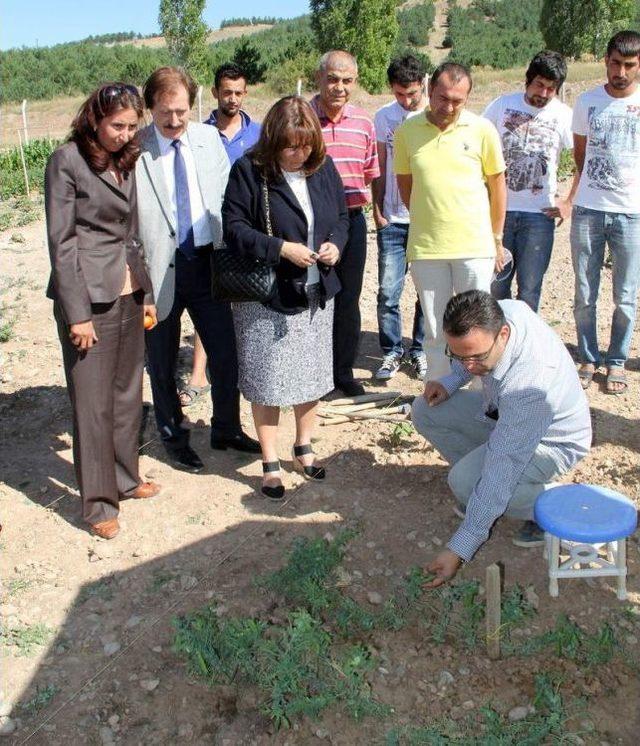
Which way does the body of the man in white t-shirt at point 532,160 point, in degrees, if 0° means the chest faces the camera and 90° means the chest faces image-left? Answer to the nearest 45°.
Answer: approximately 0°

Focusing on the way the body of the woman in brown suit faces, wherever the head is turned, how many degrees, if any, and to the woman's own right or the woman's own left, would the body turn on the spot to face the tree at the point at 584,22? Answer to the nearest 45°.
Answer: approximately 90° to the woman's own left

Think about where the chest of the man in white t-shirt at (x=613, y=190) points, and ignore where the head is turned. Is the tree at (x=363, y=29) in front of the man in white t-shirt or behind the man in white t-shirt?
behind

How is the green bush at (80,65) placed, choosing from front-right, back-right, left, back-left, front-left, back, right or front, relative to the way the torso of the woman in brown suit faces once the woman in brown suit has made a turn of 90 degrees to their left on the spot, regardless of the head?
front-left

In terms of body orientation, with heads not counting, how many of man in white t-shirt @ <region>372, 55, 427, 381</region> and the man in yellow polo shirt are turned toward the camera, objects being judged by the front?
2

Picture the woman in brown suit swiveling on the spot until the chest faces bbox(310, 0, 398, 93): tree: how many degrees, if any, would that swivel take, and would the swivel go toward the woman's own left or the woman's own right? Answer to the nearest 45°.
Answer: approximately 135° to the woman's own left

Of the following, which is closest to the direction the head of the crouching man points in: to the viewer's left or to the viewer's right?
to the viewer's left

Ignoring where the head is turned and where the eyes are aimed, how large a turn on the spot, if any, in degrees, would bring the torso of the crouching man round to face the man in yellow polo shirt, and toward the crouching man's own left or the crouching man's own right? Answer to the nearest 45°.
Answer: approximately 135° to the crouching man's own right
